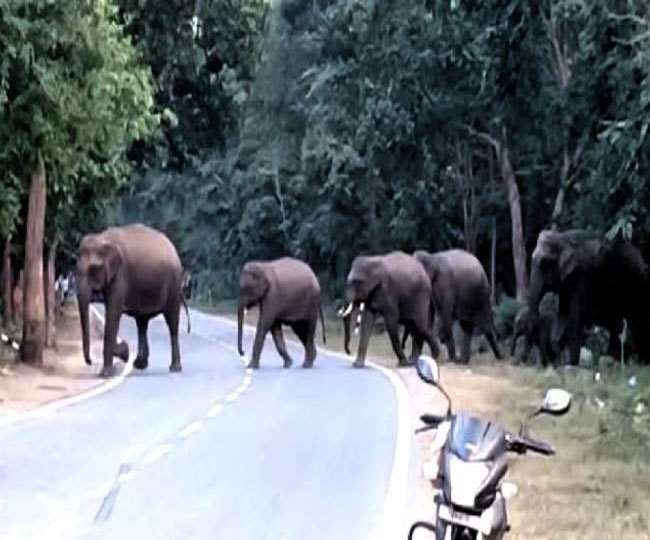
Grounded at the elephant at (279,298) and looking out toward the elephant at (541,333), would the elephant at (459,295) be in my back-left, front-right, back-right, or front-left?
front-left

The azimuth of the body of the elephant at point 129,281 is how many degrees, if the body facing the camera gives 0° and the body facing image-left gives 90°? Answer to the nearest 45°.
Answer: approximately 45°

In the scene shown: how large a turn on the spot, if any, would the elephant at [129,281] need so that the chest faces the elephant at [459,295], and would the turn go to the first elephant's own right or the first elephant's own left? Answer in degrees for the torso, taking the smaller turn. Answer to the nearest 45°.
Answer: approximately 180°

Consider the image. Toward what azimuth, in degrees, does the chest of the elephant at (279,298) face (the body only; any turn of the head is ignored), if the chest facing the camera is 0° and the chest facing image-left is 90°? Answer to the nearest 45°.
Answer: approximately 90°

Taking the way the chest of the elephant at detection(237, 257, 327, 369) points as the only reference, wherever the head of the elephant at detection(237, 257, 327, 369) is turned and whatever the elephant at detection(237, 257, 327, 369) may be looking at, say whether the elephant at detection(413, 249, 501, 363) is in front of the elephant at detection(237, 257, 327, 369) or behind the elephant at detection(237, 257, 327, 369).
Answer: behind

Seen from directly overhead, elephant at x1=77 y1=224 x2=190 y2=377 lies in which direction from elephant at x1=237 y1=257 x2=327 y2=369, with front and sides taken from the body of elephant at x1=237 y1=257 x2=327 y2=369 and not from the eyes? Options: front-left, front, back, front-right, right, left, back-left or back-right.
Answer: front-left

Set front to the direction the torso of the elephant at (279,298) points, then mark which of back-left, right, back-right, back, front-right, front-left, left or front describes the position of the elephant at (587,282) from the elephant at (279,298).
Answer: back

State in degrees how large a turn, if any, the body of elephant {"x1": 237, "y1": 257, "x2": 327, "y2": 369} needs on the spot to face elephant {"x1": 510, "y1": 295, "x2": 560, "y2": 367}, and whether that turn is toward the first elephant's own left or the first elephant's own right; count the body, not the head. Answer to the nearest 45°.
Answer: approximately 180°

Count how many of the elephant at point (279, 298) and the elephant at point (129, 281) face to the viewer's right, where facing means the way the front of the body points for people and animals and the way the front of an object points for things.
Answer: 0

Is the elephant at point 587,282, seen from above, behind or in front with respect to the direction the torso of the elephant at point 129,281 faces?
behind
